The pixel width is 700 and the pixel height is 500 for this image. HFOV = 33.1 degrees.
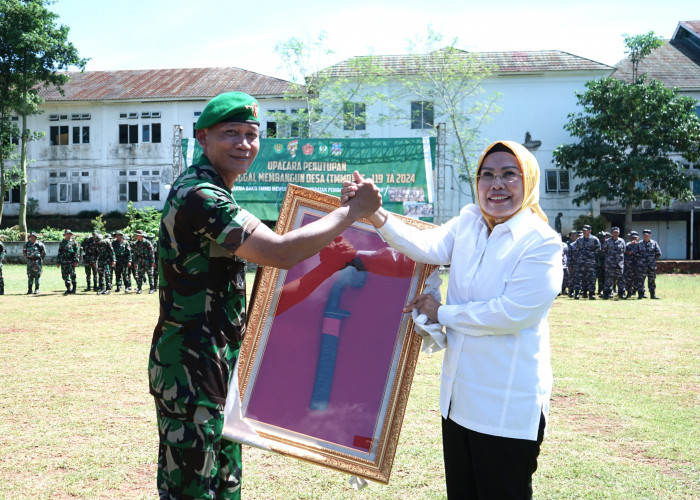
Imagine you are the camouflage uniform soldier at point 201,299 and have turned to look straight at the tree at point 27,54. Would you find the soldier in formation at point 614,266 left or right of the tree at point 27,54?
right

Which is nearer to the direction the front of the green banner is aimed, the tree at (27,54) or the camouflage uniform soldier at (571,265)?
the camouflage uniform soldier

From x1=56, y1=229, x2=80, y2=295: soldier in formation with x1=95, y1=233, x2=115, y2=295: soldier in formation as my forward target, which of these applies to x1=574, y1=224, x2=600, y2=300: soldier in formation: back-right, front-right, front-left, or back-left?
front-right

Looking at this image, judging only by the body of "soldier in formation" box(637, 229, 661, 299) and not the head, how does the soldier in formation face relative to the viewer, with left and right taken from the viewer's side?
facing the viewer

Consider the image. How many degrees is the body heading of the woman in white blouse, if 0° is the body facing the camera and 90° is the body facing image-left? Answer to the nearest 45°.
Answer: approximately 45°

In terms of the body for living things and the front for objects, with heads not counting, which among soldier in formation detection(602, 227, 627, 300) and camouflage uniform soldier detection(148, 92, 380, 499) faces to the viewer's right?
the camouflage uniform soldier

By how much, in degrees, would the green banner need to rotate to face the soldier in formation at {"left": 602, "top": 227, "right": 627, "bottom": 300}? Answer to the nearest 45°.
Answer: approximately 45° to its left

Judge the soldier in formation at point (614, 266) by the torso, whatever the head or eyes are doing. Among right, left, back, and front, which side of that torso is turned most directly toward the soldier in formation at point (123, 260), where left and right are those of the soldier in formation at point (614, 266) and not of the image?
right

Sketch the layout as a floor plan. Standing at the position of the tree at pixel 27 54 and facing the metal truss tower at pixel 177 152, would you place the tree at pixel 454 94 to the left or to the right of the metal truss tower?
left

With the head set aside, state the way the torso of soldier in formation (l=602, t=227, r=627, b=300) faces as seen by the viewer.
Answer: toward the camera

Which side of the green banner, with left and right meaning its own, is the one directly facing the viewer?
front

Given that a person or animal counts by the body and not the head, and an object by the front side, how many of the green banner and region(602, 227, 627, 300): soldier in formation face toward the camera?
2

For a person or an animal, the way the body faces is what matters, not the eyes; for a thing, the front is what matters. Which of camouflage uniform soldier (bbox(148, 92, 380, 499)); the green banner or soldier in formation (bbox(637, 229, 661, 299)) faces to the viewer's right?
the camouflage uniform soldier
